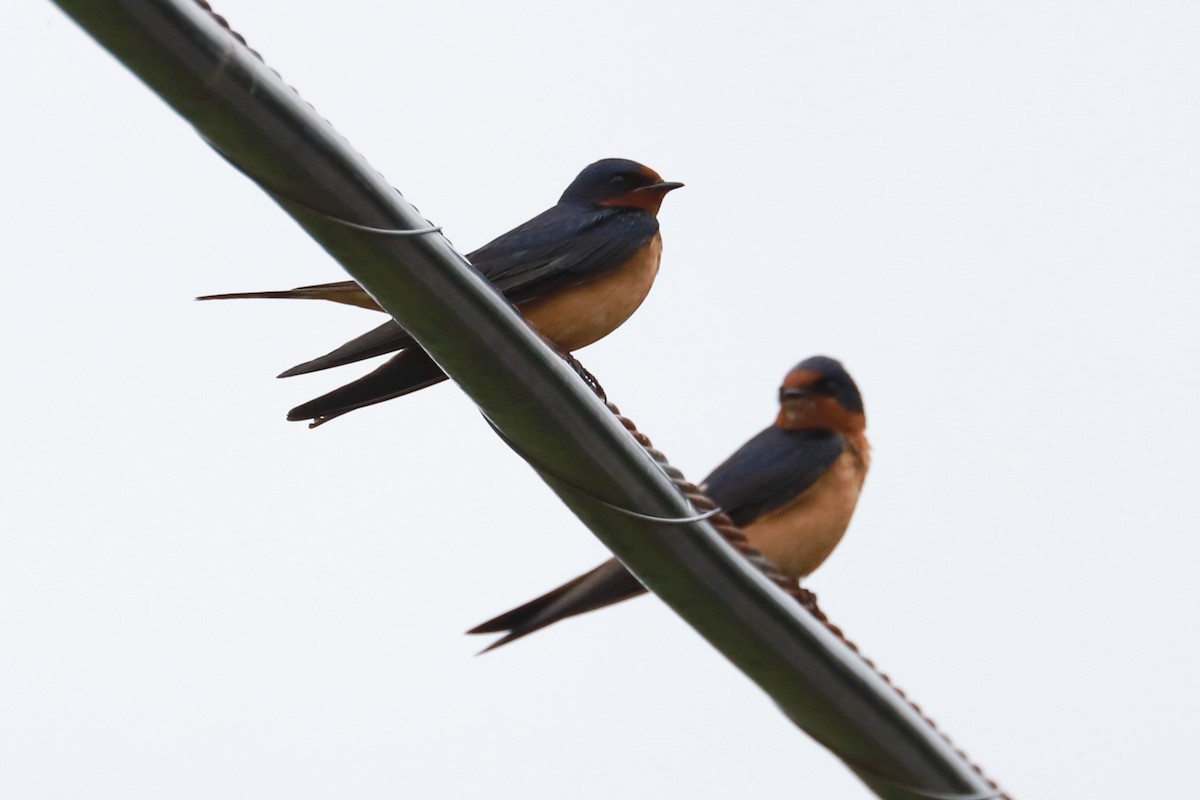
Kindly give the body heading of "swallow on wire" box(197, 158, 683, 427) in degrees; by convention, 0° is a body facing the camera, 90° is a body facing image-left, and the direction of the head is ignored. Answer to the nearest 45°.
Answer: approximately 270°
